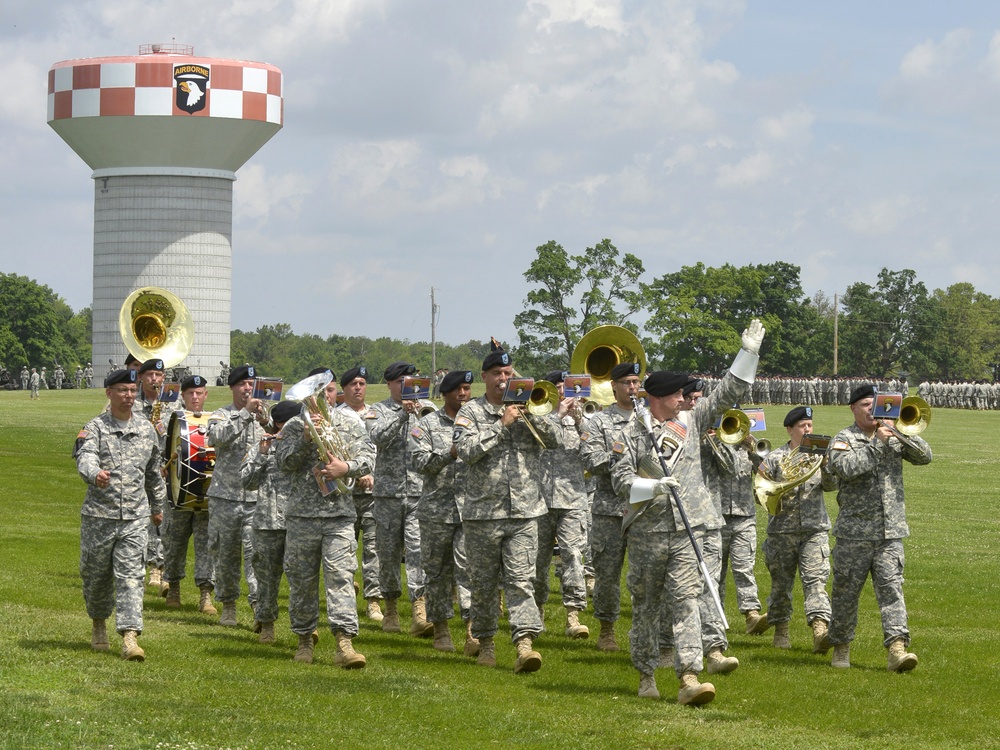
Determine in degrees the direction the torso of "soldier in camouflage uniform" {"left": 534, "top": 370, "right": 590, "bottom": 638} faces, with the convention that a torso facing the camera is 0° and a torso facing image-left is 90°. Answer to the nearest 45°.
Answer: approximately 315°

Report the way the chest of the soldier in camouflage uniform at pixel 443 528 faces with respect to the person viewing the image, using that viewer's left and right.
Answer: facing the viewer and to the right of the viewer

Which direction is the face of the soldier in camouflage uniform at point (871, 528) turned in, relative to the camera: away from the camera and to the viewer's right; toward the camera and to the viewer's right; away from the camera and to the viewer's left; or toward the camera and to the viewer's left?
toward the camera and to the viewer's right

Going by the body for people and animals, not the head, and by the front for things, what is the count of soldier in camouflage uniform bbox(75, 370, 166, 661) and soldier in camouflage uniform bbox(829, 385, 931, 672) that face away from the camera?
0

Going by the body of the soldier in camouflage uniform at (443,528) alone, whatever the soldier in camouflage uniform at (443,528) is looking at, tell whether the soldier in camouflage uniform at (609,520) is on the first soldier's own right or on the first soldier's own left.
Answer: on the first soldier's own left

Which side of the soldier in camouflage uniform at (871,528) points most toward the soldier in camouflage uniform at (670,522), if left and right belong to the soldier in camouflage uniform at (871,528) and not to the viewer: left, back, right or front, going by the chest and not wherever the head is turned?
right
